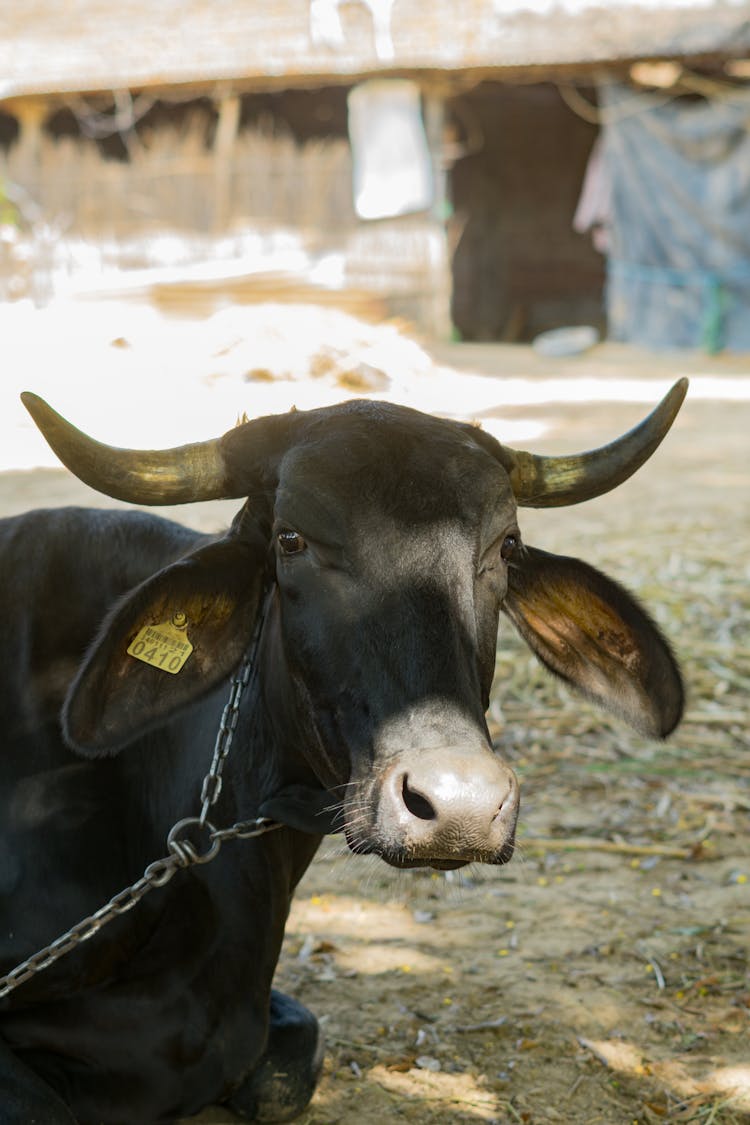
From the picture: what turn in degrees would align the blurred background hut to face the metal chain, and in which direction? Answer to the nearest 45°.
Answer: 0° — it already faces it

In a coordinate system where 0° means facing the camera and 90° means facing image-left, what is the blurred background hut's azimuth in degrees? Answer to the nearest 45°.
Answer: approximately 0°

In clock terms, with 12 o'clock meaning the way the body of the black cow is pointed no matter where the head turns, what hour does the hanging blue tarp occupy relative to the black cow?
The hanging blue tarp is roughly at 8 o'clock from the black cow.

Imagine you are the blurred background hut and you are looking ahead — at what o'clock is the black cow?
The black cow is roughly at 12 o'clock from the blurred background hut.

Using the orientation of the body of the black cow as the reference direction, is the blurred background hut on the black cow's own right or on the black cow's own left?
on the black cow's own left

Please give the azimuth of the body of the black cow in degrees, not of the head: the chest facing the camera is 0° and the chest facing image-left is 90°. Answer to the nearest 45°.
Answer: approximately 315°

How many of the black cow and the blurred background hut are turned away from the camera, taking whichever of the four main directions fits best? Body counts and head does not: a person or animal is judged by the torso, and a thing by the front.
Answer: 0
